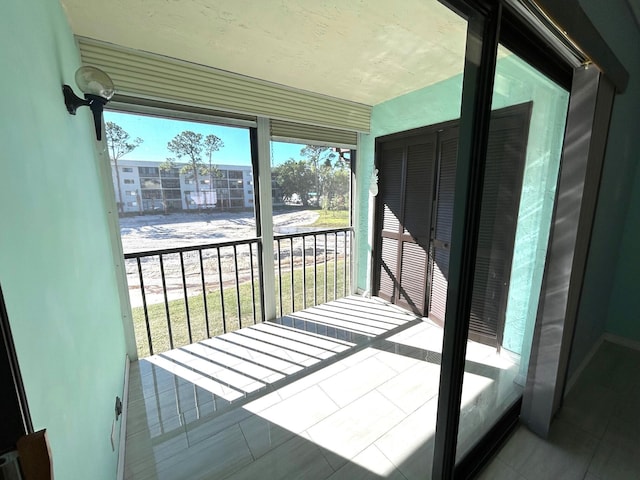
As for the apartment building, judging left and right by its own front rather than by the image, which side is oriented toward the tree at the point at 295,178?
left

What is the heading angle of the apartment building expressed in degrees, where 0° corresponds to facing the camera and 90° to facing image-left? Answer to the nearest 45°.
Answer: approximately 0°

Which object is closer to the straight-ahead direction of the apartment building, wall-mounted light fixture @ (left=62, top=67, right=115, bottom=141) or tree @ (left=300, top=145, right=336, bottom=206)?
the wall-mounted light fixture

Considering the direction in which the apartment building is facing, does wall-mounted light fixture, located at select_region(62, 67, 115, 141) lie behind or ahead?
ahead

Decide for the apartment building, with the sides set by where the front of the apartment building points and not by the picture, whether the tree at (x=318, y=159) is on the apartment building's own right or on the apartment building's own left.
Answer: on the apartment building's own left

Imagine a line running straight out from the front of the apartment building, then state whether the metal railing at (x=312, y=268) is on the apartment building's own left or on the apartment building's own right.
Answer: on the apartment building's own left
